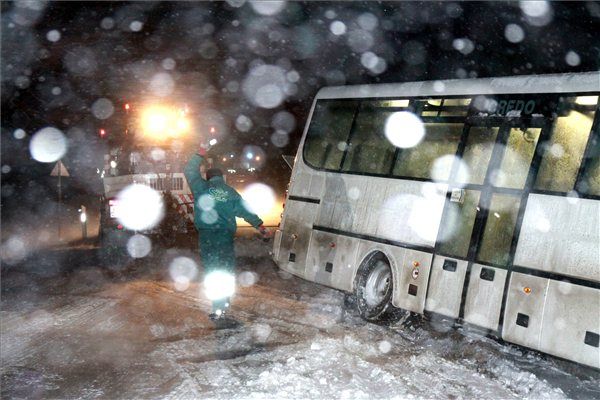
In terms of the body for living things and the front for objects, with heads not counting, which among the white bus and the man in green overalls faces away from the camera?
the man in green overalls

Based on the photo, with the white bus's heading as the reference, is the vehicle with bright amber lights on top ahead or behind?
behind

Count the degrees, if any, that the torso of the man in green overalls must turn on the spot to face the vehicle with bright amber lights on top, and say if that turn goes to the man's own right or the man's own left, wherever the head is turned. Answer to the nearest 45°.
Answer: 0° — they already face it

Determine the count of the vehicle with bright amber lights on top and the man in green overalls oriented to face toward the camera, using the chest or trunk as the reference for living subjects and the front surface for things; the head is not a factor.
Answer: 1

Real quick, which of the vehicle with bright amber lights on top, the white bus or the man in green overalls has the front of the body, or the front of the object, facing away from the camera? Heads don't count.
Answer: the man in green overalls

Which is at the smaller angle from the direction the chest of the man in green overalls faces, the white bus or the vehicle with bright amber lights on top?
the vehicle with bright amber lights on top

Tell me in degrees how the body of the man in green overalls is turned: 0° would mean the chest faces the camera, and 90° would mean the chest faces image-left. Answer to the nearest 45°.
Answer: approximately 180°

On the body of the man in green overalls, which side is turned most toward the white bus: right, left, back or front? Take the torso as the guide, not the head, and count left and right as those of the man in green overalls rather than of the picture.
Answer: right

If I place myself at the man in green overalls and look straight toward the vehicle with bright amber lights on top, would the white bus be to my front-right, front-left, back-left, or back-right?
back-right

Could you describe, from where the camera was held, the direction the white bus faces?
facing the viewer and to the right of the viewer
